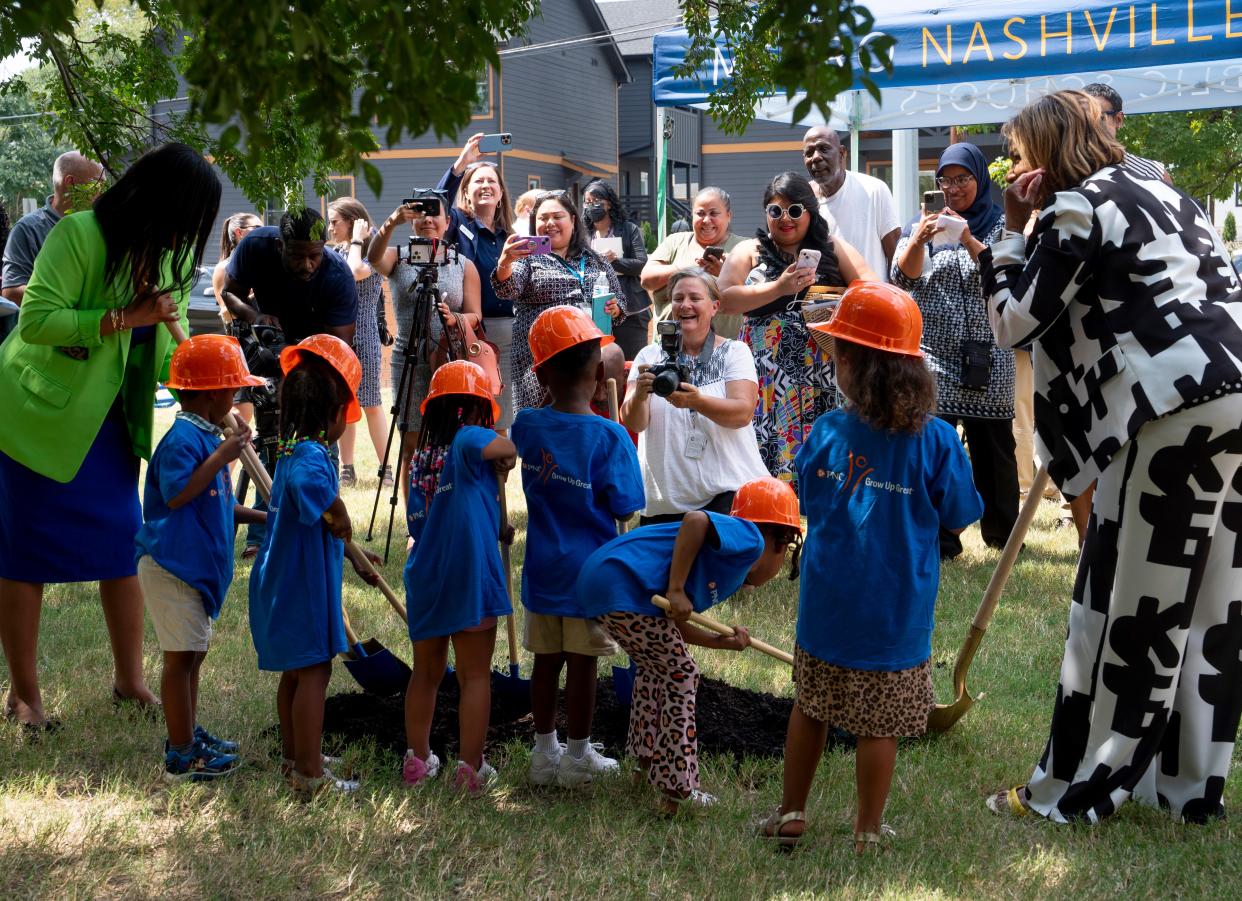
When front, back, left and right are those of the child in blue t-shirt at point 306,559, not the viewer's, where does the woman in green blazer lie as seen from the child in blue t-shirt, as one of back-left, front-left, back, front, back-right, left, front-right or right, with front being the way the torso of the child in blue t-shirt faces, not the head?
back-left

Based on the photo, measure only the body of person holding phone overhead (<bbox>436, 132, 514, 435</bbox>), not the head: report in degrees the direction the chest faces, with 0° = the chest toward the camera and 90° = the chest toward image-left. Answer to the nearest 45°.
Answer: approximately 0°

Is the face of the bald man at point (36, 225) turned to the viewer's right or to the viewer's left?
to the viewer's right

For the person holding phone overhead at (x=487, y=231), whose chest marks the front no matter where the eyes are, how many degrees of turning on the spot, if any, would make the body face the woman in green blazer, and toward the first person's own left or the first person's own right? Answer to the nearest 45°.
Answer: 0° — they already face them

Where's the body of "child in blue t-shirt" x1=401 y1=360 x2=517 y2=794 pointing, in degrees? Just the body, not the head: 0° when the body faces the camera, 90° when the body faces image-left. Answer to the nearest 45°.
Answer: approximately 225°

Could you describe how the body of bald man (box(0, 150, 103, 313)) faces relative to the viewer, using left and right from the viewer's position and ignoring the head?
facing to the right of the viewer

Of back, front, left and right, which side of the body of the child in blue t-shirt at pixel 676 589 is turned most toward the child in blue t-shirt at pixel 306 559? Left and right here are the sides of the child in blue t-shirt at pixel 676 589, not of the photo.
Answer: back

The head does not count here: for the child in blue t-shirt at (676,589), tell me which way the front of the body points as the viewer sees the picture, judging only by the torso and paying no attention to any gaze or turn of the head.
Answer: to the viewer's right

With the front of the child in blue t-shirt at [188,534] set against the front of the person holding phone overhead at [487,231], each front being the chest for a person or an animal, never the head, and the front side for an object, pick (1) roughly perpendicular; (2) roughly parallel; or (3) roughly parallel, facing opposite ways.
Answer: roughly perpendicular

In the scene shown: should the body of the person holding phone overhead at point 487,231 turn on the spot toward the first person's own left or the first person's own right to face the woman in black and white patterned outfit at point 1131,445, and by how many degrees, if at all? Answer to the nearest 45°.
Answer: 0° — they already face them
